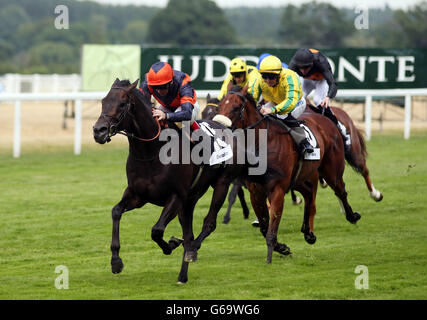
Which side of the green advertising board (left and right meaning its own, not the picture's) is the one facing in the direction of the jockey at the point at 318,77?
front

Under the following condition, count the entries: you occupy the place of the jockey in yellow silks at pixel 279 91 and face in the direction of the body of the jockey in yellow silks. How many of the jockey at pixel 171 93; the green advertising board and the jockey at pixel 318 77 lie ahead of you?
1

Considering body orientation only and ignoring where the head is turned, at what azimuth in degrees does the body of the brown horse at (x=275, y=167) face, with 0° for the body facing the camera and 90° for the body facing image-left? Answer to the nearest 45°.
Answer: approximately 45°

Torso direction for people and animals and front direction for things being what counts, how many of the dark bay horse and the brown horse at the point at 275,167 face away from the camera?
0

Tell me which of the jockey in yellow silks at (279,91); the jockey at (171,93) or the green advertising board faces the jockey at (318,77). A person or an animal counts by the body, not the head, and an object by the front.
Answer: the green advertising board

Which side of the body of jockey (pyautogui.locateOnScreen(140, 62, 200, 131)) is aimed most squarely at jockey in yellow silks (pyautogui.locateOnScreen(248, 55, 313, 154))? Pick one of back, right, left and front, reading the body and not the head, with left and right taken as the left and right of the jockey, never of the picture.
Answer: back

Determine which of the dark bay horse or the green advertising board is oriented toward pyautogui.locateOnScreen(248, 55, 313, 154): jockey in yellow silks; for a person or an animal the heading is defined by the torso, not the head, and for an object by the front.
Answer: the green advertising board

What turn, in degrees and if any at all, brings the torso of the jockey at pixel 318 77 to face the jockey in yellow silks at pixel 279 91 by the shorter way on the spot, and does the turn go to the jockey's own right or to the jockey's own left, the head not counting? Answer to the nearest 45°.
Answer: approximately 45° to the jockey's own left

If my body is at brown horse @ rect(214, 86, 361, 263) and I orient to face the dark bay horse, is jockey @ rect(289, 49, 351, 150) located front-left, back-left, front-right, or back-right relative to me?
back-right

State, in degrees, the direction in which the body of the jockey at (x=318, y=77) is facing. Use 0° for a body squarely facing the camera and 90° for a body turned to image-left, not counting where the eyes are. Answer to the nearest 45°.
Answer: approximately 45°

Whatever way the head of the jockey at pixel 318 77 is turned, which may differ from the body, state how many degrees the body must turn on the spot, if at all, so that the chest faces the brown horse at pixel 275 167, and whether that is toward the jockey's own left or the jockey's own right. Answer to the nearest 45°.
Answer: approximately 45° to the jockey's own left

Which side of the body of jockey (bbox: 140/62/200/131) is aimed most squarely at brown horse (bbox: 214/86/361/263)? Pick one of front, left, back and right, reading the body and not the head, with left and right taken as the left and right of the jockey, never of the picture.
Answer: back
